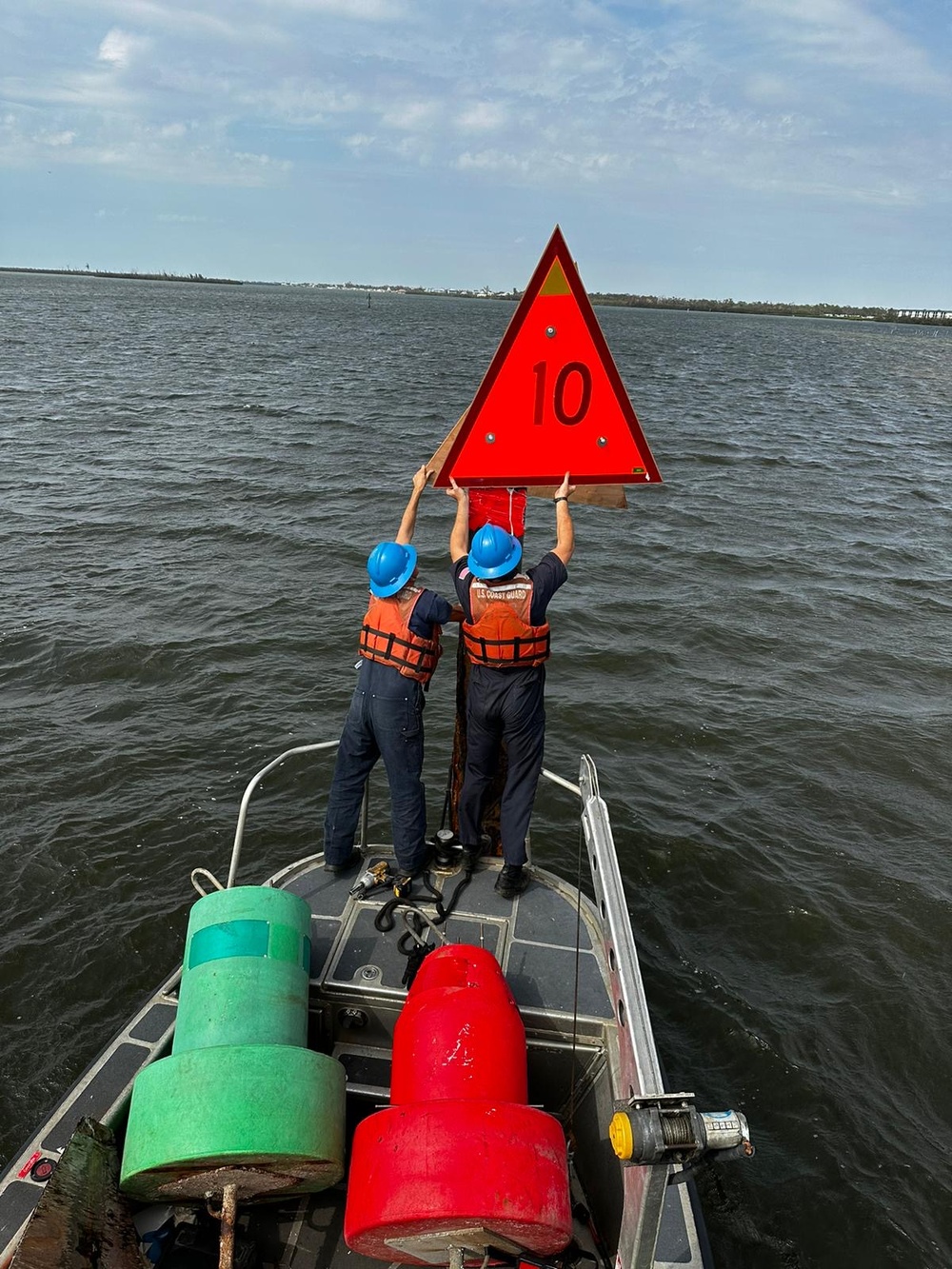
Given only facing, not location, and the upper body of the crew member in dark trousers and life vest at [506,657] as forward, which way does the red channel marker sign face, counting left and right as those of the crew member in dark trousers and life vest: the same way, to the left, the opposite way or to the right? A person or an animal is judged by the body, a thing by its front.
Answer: the opposite way

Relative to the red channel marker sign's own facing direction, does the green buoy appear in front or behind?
in front

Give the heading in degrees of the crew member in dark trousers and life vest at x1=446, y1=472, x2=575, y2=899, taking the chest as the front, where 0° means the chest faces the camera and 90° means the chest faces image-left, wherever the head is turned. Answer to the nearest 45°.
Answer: approximately 180°

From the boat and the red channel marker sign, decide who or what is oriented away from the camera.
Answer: the boat

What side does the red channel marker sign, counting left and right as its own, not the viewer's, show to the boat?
front

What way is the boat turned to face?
away from the camera

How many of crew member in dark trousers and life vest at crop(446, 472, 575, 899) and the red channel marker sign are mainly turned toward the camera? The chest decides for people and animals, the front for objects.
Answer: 1

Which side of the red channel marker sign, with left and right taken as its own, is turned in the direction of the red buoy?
front

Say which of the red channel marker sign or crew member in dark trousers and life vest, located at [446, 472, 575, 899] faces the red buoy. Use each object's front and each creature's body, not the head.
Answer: the red channel marker sign

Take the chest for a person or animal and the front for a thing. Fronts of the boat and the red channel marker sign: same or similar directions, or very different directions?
very different directions

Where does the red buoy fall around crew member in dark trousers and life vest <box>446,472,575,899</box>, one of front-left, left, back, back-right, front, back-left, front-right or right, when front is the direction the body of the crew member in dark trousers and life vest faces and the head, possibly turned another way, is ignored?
back
